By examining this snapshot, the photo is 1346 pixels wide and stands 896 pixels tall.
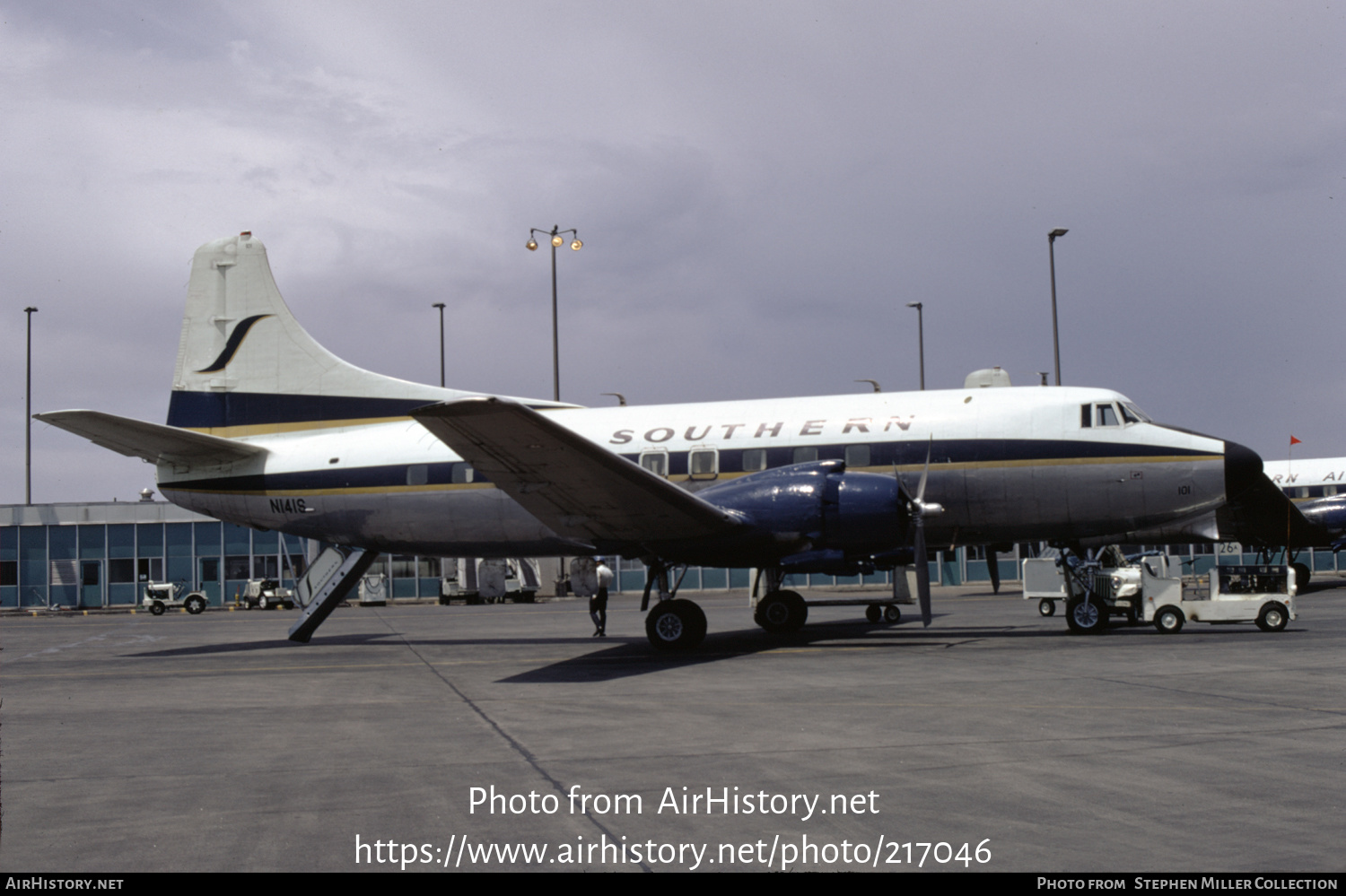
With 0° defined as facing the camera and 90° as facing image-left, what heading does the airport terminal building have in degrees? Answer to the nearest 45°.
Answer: approximately 0°
